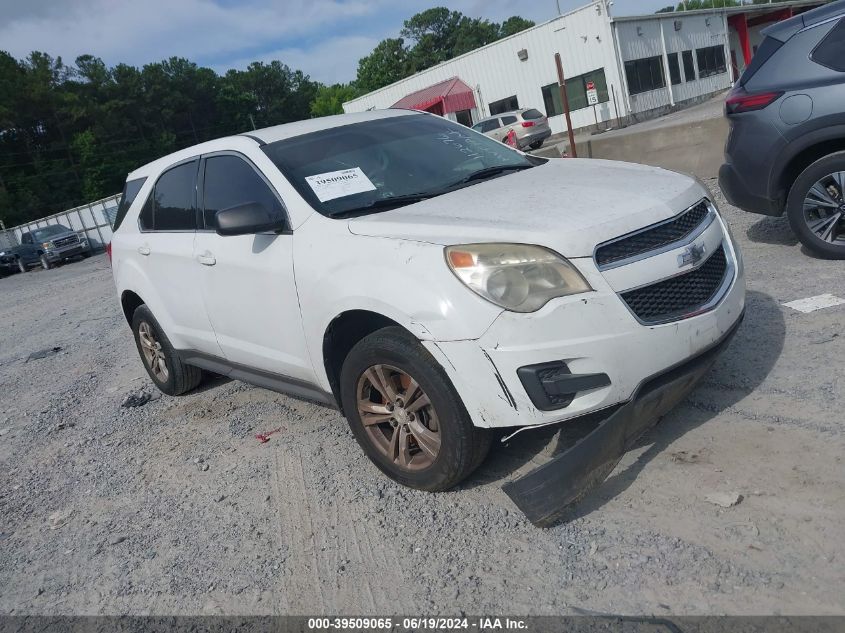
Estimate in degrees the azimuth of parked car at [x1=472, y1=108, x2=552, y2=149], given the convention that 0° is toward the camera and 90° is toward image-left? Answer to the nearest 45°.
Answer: approximately 135°

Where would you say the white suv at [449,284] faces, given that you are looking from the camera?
facing the viewer and to the right of the viewer

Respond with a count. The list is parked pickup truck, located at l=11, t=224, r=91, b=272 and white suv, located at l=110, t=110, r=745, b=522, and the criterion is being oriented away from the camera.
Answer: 0

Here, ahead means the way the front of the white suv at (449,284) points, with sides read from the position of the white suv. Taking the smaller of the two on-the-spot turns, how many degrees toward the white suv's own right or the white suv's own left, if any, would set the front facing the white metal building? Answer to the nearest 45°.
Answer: approximately 135° to the white suv's own left

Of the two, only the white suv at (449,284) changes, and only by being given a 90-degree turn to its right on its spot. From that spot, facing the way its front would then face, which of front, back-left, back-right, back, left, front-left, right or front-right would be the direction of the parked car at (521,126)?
back-right

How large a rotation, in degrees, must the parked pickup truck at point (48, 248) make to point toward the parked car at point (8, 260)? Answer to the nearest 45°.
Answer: approximately 180°

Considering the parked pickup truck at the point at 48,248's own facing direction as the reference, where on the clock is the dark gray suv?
The dark gray suv is roughly at 1 o'clock from the parked pickup truck.

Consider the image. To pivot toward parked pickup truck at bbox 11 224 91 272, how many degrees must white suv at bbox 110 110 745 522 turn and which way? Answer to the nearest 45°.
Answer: approximately 180°

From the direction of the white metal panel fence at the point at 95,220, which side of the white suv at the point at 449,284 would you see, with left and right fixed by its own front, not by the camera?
back

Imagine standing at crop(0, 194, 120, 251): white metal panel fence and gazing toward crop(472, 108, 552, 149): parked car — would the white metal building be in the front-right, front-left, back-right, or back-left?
front-left

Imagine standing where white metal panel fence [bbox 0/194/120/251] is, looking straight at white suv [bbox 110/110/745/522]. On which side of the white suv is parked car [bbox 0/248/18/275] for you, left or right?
right

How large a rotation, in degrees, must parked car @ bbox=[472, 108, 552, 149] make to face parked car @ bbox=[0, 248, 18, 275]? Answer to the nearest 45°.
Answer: approximately 45° to its left

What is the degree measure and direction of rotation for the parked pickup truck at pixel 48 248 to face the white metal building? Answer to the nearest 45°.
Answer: approximately 45° to its left
